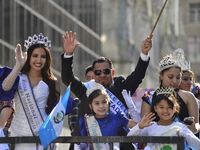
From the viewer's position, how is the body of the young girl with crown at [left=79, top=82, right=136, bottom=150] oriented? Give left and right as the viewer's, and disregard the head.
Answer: facing the viewer

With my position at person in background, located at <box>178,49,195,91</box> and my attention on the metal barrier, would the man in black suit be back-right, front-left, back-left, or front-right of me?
front-right

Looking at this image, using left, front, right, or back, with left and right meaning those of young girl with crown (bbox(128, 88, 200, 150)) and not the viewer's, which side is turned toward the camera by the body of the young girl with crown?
front

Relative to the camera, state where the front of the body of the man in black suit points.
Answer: toward the camera

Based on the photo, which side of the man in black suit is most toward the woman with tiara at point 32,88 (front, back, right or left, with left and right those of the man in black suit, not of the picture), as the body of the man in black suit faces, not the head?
right

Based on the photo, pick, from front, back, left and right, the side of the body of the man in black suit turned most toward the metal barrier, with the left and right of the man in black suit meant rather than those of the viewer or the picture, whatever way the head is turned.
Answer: front

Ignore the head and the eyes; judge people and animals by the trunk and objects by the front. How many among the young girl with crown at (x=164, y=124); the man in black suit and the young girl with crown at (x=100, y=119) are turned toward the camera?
3

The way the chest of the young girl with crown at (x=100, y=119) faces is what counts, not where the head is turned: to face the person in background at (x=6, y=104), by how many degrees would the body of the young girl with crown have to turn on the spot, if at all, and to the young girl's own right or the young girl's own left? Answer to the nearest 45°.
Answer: approximately 90° to the young girl's own right
